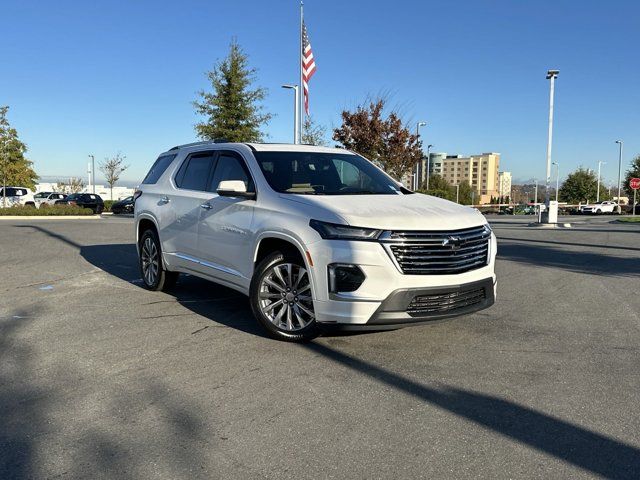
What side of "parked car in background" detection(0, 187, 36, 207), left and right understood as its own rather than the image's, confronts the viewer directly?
left

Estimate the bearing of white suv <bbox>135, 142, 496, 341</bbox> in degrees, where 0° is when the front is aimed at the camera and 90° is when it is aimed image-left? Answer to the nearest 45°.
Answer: approximately 315°

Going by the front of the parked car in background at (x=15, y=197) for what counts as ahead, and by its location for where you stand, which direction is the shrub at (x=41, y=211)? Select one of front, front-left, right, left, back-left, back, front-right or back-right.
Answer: left

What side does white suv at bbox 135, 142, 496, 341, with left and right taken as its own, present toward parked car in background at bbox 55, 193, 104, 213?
back

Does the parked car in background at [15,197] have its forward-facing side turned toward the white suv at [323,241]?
no

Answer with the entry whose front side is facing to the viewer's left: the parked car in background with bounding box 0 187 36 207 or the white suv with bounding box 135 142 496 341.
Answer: the parked car in background

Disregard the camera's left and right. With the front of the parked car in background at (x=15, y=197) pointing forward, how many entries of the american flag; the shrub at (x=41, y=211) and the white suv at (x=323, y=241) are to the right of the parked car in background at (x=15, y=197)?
0

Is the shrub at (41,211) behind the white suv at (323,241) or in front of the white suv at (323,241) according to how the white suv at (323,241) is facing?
behind

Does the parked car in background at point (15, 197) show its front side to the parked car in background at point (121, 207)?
no

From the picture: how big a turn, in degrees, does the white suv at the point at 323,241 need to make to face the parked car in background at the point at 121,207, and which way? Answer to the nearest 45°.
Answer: approximately 135° to its left

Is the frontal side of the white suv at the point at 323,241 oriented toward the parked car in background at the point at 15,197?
no

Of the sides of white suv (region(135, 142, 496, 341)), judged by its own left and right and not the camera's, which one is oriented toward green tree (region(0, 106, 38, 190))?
back

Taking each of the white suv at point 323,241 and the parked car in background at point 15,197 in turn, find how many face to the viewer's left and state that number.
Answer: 1
